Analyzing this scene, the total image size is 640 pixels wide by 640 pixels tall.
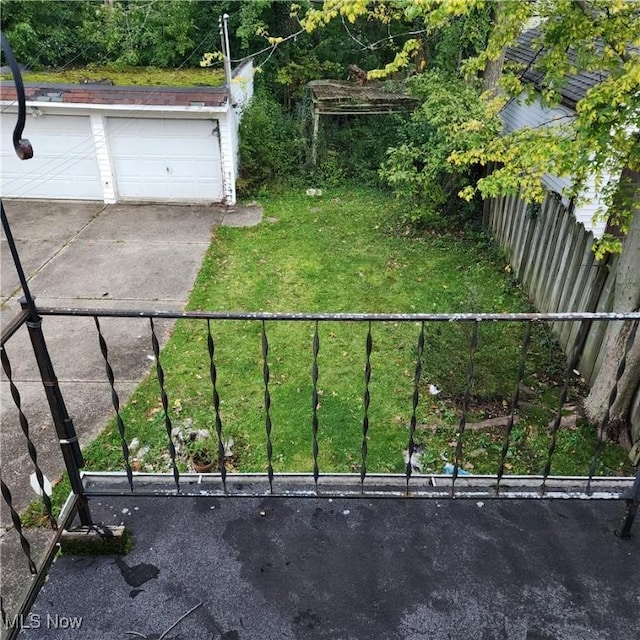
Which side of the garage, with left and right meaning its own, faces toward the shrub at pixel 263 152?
left

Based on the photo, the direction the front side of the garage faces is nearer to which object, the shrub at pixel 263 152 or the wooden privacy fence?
the wooden privacy fence

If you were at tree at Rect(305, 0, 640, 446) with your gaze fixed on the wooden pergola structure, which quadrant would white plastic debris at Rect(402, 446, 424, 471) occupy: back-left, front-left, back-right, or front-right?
back-left

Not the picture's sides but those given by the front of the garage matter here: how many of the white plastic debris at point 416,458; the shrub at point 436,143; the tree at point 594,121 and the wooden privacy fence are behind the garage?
0

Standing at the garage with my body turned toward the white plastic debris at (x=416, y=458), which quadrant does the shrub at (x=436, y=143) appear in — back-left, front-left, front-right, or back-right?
front-left

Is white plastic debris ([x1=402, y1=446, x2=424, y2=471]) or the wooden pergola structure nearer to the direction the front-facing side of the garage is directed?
the white plastic debris

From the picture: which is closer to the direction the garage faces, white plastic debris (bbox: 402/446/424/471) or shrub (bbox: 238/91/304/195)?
the white plastic debris

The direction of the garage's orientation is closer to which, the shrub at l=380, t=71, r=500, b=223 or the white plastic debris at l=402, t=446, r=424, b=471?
the white plastic debris

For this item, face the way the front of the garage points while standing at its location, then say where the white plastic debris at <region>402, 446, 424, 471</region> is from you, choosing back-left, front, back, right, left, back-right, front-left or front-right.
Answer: front

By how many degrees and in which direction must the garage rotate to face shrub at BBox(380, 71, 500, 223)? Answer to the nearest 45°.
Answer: approximately 45° to its left

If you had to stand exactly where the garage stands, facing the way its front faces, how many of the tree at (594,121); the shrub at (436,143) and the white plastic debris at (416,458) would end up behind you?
0

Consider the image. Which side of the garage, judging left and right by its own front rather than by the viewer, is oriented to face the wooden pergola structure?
left

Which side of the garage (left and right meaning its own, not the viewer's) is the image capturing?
front

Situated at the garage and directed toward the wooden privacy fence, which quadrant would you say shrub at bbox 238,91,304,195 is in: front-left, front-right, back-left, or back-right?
front-left

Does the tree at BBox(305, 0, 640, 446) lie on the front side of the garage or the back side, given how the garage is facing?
on the front side

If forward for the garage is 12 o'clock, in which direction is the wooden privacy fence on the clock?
The wooden privacy fence is roughly at 11 o'clock from the garage.

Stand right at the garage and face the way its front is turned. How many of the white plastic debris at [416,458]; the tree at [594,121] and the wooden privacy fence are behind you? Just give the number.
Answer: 0
